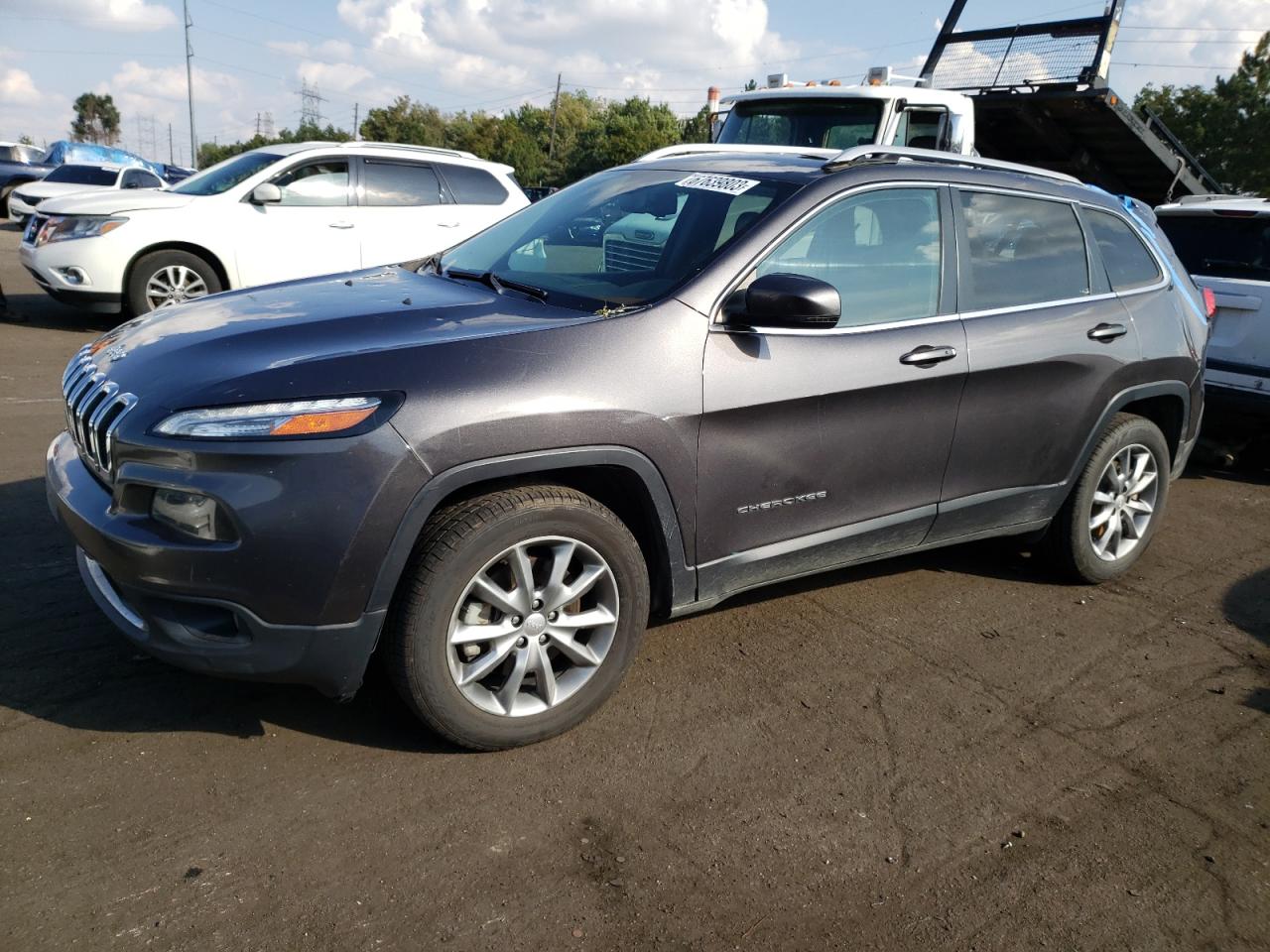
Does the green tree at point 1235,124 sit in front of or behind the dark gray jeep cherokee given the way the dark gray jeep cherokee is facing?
behind

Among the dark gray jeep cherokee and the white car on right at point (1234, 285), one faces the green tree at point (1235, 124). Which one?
the white car on right

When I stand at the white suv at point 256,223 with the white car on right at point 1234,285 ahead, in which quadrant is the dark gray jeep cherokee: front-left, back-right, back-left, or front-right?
front-right

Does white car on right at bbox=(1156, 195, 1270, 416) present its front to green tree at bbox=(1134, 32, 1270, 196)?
yes

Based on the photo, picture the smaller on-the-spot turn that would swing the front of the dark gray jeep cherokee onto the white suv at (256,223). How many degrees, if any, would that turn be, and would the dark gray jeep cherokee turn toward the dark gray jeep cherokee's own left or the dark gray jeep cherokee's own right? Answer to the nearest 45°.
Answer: approximately 90° to the dark gray jeep cherokee's own right

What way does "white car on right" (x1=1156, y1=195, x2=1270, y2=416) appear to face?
away from the camera

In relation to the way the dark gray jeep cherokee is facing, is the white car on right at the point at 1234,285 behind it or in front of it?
behind

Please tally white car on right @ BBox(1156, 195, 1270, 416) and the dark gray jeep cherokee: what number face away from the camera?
1

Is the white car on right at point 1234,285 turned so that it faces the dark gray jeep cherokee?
no

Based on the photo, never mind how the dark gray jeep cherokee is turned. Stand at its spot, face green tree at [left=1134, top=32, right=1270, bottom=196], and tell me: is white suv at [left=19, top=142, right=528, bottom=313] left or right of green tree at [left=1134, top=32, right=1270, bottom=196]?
left

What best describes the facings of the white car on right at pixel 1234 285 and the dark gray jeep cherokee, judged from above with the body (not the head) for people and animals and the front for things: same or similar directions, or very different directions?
very different directions

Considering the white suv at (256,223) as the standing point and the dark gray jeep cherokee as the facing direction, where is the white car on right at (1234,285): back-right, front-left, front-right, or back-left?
front-left

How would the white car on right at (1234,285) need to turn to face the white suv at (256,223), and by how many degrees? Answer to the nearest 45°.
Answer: approximately 90° to its left

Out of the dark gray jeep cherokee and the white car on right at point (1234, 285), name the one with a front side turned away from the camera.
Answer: the white car on right
